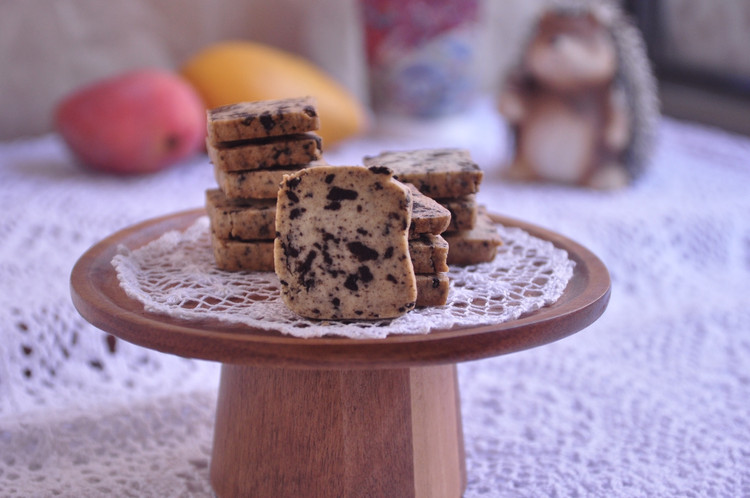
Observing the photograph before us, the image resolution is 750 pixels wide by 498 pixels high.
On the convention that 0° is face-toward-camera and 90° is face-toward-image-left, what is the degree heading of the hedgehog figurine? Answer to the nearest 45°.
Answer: approximately 45°

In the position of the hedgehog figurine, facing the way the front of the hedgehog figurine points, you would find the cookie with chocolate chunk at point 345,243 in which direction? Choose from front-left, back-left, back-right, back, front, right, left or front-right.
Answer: front-left

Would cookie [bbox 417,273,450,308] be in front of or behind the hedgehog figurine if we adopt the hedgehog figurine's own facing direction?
in front

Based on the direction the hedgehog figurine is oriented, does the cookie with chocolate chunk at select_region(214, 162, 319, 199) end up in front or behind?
in front

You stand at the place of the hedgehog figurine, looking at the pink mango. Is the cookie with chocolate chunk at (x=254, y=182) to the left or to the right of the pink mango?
left

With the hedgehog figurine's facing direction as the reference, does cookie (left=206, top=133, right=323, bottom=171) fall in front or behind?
in front

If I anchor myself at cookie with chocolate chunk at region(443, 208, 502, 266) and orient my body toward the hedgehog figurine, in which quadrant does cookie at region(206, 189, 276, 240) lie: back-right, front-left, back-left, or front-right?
back-left
